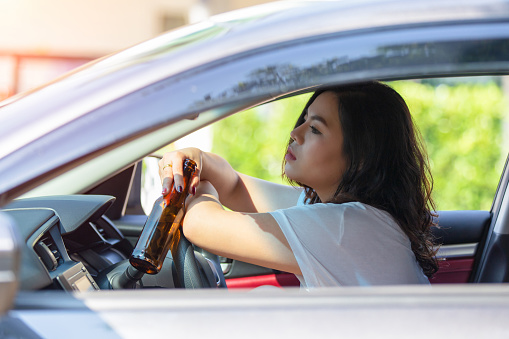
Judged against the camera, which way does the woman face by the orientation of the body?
to the viewer's left

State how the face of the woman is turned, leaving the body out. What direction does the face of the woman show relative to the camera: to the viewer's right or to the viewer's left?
to the viewer's left

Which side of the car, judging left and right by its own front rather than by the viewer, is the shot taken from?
left
